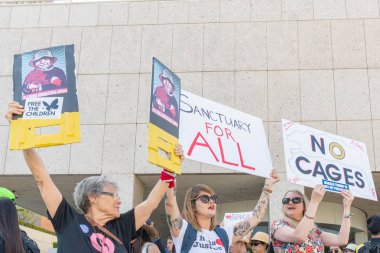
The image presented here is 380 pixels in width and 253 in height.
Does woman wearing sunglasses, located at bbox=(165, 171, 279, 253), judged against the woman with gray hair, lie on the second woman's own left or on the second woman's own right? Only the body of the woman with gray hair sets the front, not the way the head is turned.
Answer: on the second woman's own left

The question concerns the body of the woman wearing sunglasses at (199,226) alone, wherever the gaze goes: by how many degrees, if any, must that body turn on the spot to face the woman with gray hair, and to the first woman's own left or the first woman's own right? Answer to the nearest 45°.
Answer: approximately 90° to the first woman's own right

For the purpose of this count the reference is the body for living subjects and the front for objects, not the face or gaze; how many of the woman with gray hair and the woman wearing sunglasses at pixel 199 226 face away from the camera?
0

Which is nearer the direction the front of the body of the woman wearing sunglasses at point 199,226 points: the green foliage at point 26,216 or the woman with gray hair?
the woman with gray hair

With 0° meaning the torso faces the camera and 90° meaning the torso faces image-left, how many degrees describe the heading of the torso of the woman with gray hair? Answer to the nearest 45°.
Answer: approximately 315°

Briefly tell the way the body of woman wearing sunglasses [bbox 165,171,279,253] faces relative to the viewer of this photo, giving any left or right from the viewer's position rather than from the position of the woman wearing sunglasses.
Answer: facing the viewer and to the right of the viewer

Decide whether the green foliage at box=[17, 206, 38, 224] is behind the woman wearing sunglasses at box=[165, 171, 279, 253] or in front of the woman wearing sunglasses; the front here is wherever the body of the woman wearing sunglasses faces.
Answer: behind

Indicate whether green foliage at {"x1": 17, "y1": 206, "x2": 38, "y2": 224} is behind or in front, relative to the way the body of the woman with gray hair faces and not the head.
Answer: behind

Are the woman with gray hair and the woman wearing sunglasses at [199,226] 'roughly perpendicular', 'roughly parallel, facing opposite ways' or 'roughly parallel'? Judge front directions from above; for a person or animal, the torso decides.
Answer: roughly parallel

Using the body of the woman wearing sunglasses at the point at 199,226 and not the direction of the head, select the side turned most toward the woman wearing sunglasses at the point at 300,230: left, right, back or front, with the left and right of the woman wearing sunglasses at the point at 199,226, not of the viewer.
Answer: left

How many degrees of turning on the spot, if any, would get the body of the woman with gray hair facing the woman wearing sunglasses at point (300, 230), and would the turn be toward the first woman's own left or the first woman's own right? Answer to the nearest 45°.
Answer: approximately 90° to the first woman's own left
